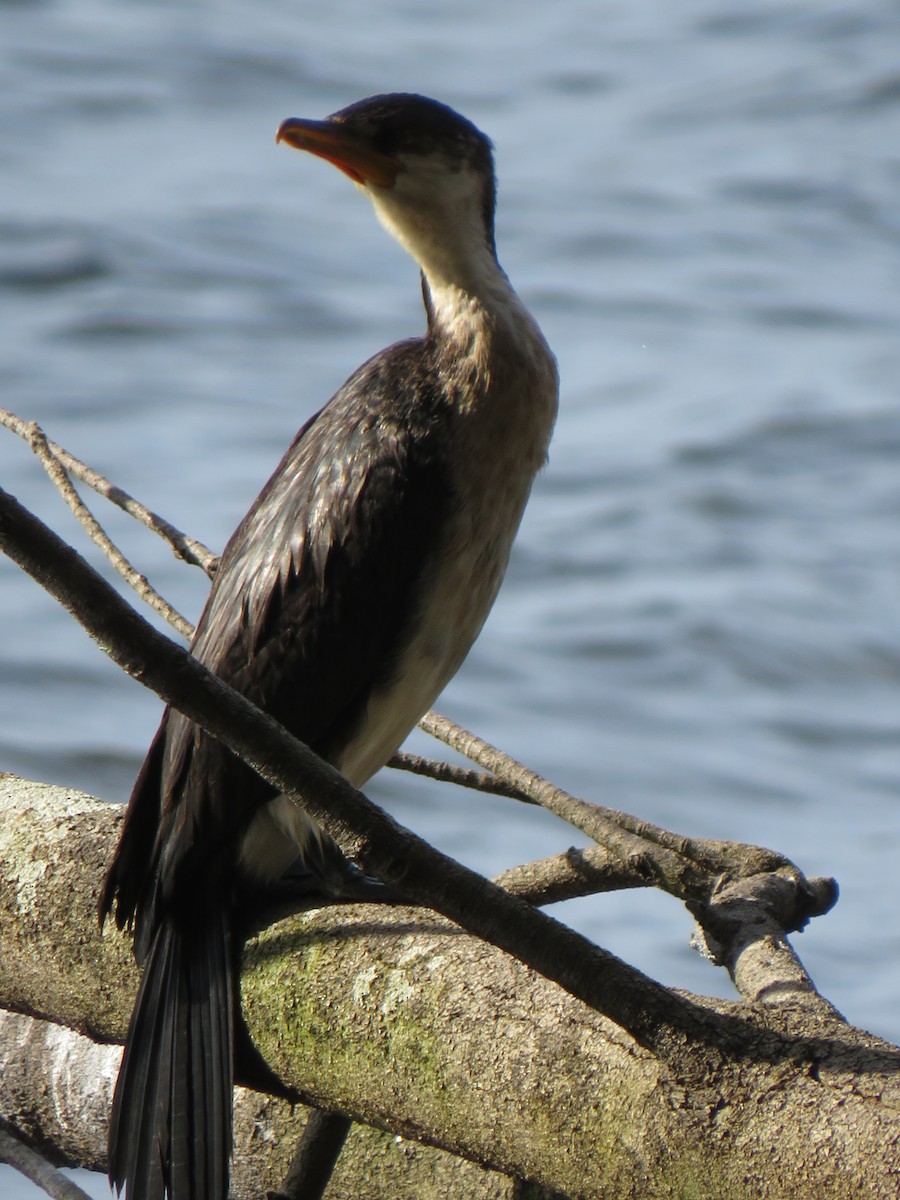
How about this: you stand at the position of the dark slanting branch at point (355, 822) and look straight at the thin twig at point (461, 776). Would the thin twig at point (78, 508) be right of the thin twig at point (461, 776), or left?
left

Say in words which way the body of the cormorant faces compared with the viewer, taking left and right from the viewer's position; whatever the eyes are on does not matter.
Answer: facing to the right of the viewer
